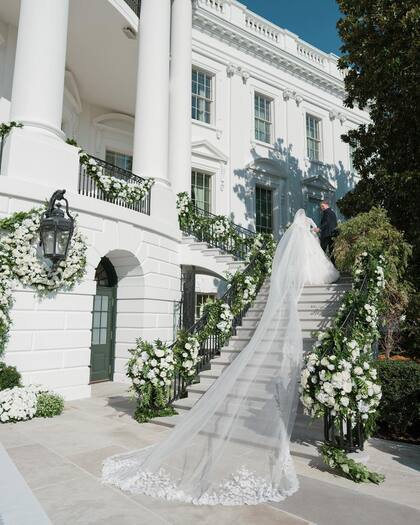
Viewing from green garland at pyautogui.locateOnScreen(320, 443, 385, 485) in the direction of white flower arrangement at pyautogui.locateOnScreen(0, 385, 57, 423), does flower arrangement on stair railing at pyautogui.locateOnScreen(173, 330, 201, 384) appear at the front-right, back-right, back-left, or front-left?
front-right

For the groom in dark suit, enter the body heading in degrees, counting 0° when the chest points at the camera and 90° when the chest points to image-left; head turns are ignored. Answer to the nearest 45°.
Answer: approximately 90°

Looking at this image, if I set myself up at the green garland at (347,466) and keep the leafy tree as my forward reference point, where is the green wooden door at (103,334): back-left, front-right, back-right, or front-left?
front-left

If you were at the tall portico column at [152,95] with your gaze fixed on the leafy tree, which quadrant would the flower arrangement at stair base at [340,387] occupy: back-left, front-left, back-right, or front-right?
front-right

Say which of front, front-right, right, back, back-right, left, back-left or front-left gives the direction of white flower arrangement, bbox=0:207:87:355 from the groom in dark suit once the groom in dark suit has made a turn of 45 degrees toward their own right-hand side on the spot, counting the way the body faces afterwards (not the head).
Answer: left

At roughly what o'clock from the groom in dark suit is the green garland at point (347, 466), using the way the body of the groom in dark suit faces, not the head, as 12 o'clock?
The green garland is roughly at 9 o'clock from the groom in dark suit.

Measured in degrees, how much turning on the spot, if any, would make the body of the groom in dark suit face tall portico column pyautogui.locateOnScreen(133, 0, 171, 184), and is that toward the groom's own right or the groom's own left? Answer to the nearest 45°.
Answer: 0° — they already face it

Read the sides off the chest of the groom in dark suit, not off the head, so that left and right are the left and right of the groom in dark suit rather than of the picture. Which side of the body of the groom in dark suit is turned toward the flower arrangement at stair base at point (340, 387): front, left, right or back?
left

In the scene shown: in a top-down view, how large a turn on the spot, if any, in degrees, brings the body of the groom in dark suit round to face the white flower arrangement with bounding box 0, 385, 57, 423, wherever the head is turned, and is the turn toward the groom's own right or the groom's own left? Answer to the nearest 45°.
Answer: approximately 45° to the groom's own left

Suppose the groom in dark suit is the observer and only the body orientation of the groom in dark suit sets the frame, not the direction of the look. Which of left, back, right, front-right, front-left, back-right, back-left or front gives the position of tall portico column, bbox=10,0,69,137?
front-left

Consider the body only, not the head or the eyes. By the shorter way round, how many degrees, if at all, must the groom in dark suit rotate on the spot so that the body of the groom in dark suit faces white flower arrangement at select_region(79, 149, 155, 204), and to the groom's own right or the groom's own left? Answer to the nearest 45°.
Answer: approximately 45° to the groom's own left
